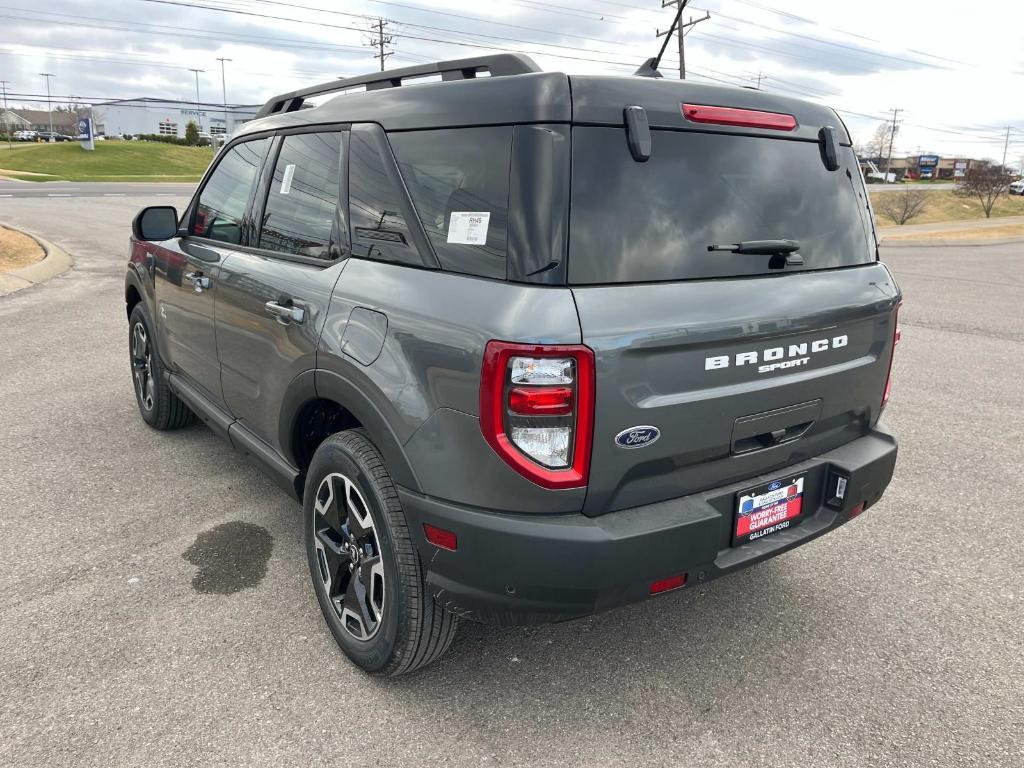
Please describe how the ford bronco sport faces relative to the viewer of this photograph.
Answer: facing away from the viewer and to the left of the viewer

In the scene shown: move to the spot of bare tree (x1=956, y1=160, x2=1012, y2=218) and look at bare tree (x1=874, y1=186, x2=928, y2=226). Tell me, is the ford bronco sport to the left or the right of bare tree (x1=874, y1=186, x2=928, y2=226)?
left

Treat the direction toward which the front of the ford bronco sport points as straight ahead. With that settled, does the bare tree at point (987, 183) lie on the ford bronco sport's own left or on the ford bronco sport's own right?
on the ford bronco sport's own right

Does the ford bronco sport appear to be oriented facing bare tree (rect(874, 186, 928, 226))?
no
